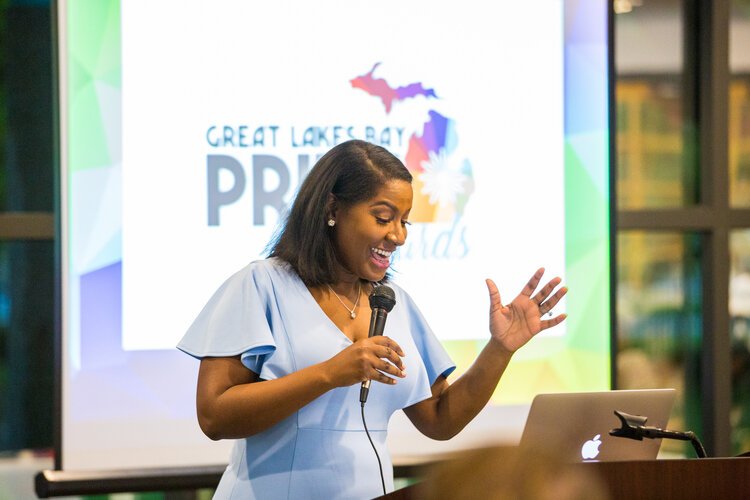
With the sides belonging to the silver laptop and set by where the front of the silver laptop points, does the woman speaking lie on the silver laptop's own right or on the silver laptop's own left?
on the silver laptop's own left

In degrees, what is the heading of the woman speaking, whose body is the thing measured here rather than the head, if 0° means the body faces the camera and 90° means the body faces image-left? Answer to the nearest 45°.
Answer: approximately 315°

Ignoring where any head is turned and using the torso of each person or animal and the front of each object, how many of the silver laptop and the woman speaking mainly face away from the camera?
1

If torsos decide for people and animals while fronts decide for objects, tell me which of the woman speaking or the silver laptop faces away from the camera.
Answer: the silver laptop

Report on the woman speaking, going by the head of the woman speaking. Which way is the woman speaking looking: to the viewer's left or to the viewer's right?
to the viewer's right

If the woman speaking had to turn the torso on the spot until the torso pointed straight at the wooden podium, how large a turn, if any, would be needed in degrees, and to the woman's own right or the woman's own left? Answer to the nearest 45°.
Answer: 0° — they already face it

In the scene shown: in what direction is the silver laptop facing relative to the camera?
away from the camera
